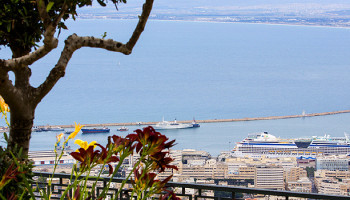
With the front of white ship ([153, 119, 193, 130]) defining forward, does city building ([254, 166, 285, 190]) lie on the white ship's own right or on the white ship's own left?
on the white ship's own left

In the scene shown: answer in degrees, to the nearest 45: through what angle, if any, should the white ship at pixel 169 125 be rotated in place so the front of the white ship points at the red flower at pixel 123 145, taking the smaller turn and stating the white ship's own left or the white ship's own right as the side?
approximately 90° to the white ship's own left

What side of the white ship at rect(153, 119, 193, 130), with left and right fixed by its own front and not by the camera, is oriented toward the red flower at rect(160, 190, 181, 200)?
left

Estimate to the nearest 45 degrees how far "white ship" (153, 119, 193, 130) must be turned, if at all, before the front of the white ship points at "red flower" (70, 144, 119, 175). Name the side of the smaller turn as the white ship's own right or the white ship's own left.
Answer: approximately 90° to the white ship's own left

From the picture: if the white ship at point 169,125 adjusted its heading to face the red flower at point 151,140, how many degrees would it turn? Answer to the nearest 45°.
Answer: approximately 90° to its left

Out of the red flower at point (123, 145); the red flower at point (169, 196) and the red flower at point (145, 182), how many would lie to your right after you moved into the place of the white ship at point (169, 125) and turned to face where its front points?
0

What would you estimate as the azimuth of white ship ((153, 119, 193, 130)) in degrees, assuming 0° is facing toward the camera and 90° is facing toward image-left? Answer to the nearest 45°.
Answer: approximately 90°

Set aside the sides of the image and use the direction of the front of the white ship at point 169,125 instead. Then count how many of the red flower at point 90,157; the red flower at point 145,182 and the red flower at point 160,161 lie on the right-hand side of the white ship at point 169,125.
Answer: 0

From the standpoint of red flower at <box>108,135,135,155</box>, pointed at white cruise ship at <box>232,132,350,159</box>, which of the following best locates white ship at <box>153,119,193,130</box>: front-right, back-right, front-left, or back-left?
front-left

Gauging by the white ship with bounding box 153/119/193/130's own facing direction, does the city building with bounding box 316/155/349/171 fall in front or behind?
behind

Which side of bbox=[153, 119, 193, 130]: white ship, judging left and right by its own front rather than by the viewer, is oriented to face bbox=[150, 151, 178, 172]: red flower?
left

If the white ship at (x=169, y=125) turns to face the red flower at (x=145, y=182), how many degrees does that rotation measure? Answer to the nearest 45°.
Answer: approximately 90° to its left
